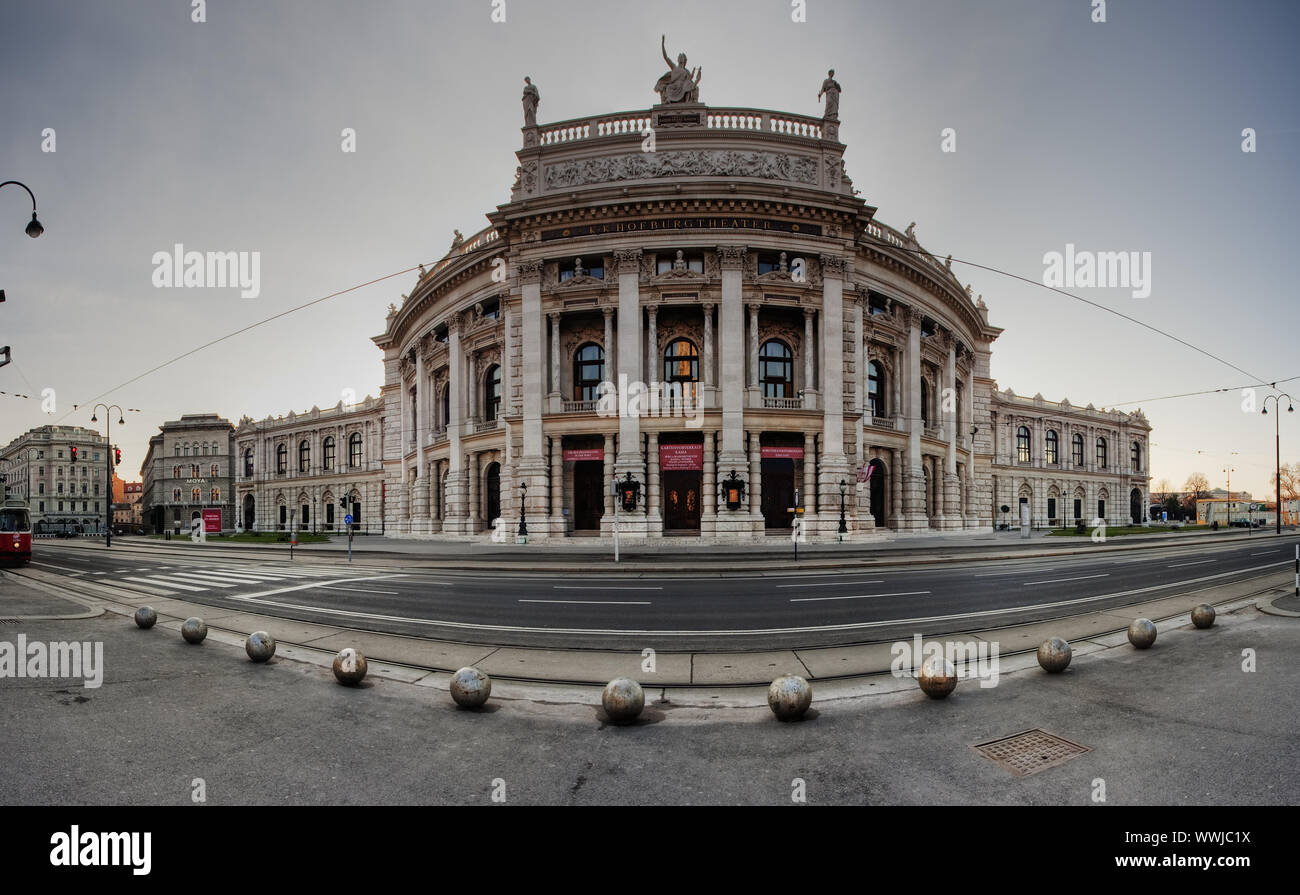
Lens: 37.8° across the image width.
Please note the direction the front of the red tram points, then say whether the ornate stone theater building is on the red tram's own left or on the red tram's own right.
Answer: on the red tram's own left

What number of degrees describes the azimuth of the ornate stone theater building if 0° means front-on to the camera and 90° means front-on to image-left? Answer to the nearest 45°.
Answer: approximately 0°

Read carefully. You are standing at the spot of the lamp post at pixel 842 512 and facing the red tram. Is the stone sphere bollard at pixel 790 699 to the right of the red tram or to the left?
left

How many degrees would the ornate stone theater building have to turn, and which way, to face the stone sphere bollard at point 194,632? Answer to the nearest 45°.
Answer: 0° — it already faces it

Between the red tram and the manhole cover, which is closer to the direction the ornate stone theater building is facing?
the manhole cover

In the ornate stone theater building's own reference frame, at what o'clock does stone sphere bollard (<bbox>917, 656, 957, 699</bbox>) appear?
The stone sphere bollard is roughly at 12 o'clock from the ornate stone theater building.

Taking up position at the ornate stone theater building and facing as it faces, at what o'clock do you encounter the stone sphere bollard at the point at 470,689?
The stone sphere bollard is roughly at 12 o'clock from the ornate stone theater building.

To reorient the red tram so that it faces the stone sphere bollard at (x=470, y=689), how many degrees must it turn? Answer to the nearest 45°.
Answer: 0° — it already faces it
